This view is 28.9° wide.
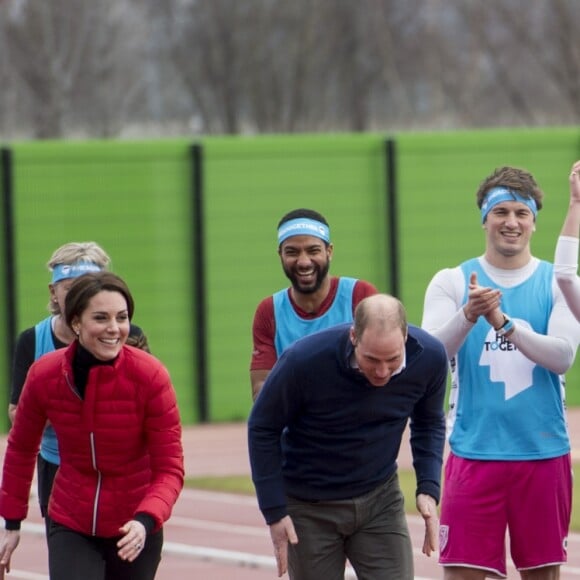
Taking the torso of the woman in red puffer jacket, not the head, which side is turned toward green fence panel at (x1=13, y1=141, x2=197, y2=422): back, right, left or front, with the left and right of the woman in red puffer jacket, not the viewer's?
back

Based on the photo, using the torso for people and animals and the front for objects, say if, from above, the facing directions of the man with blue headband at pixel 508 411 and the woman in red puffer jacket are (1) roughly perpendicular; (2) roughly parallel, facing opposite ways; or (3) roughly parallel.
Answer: roughly parallel

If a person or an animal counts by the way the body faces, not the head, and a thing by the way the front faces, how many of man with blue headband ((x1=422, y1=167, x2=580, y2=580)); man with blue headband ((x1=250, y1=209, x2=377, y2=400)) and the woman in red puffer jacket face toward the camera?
3

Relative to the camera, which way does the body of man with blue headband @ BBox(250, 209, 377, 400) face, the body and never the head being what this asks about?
toward the camera

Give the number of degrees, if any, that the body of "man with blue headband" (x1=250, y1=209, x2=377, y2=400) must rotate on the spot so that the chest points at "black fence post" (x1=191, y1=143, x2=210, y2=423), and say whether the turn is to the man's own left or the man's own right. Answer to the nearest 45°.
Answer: approximately 180°

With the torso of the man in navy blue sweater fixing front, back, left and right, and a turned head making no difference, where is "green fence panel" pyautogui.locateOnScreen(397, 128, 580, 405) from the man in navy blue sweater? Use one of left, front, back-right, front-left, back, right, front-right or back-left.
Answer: back-left

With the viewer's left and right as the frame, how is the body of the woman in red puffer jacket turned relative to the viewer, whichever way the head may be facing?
facing the viewer

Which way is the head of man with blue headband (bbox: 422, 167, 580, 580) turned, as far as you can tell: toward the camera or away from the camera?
toward the camera

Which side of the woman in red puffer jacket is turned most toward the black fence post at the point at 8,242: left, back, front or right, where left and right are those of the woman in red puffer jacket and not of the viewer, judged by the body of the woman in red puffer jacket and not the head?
back

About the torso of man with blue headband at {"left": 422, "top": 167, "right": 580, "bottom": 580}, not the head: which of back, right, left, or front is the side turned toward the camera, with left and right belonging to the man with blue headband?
front

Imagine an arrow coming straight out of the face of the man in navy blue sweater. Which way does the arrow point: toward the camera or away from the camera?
toward the camera

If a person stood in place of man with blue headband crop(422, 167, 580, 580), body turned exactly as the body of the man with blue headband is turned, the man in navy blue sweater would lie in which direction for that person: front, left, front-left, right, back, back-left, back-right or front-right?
front-right

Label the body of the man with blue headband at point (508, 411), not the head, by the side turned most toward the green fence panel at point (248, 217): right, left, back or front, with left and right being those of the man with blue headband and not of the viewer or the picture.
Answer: back
